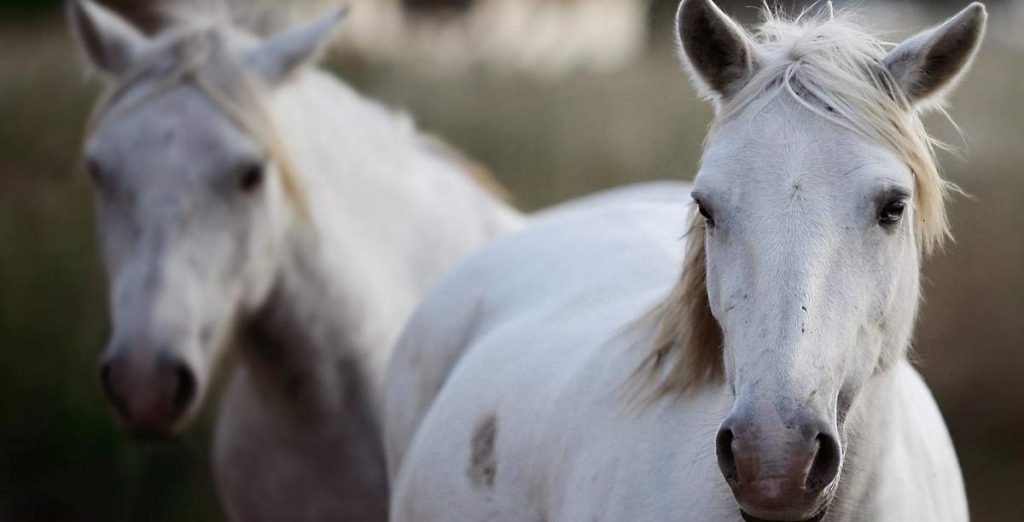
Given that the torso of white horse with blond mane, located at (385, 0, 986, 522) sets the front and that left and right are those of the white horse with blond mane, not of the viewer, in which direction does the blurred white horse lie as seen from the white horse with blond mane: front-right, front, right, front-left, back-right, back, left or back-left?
back

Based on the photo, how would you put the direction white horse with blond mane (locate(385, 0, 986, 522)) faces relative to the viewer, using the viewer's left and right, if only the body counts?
facing the viewer and to the right of the viewer

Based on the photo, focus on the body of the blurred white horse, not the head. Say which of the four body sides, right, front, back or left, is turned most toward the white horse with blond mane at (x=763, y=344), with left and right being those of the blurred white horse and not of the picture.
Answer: left

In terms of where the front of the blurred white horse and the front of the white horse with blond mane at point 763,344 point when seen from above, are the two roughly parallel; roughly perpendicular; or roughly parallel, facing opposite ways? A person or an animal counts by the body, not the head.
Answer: roughly perpendicular

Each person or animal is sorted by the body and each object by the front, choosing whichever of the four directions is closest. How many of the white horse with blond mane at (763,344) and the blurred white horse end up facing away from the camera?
0

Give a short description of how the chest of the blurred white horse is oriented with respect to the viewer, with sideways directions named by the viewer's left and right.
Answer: facing the viewer and to the left of the viewer
